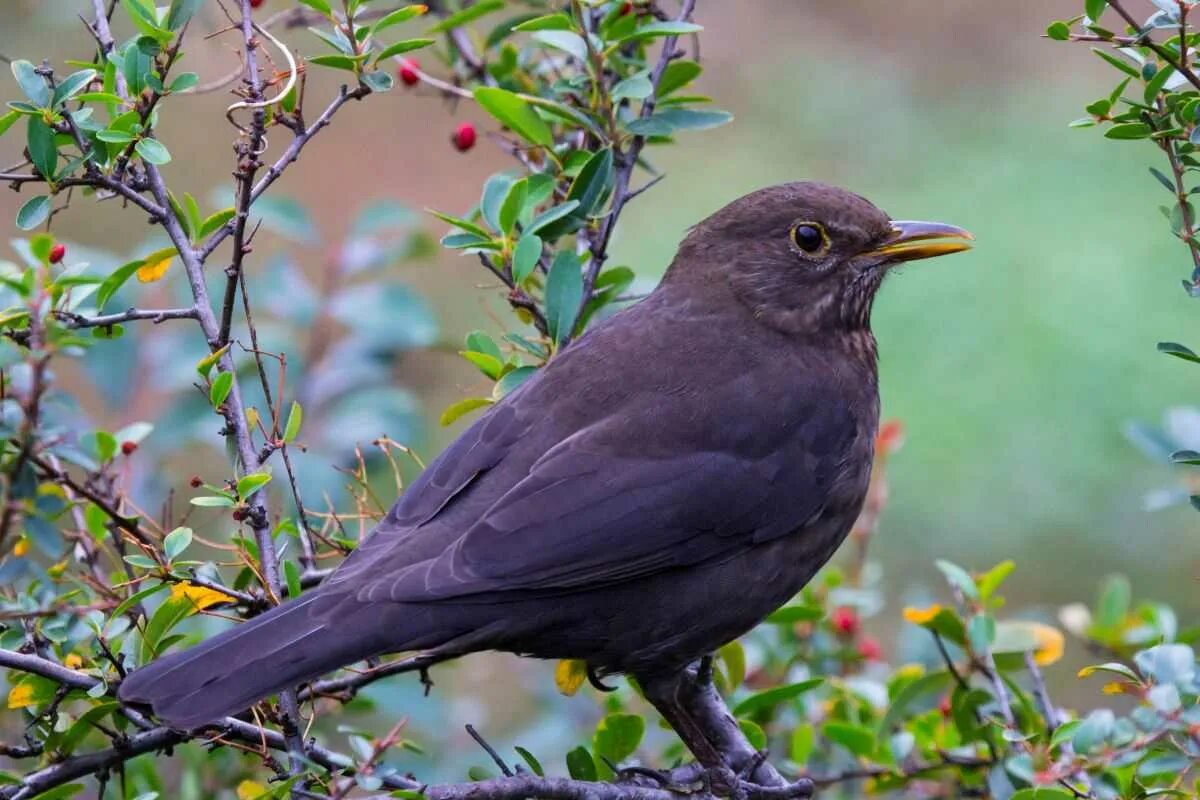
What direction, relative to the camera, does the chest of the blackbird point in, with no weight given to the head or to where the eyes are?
to the viewer's right
